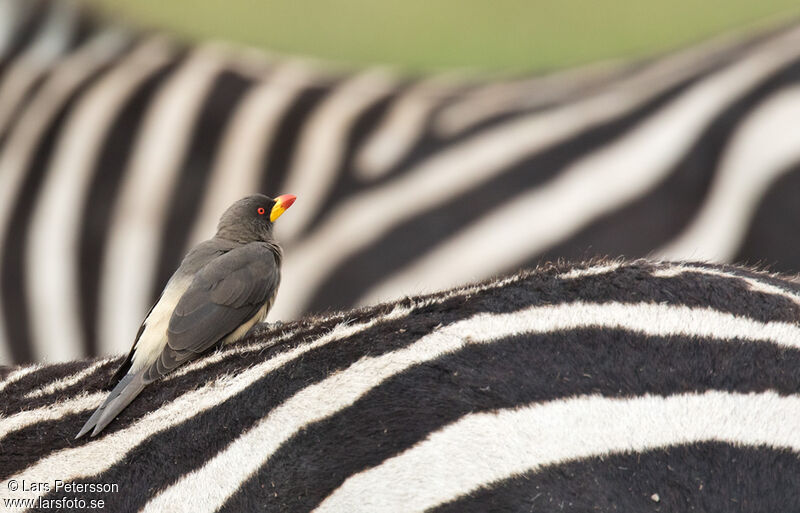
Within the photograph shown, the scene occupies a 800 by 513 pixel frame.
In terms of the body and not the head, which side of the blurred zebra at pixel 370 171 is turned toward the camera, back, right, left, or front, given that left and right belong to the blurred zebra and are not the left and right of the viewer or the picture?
left

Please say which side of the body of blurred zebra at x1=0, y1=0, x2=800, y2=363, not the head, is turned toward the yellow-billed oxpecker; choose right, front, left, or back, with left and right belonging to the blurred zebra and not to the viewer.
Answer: left
